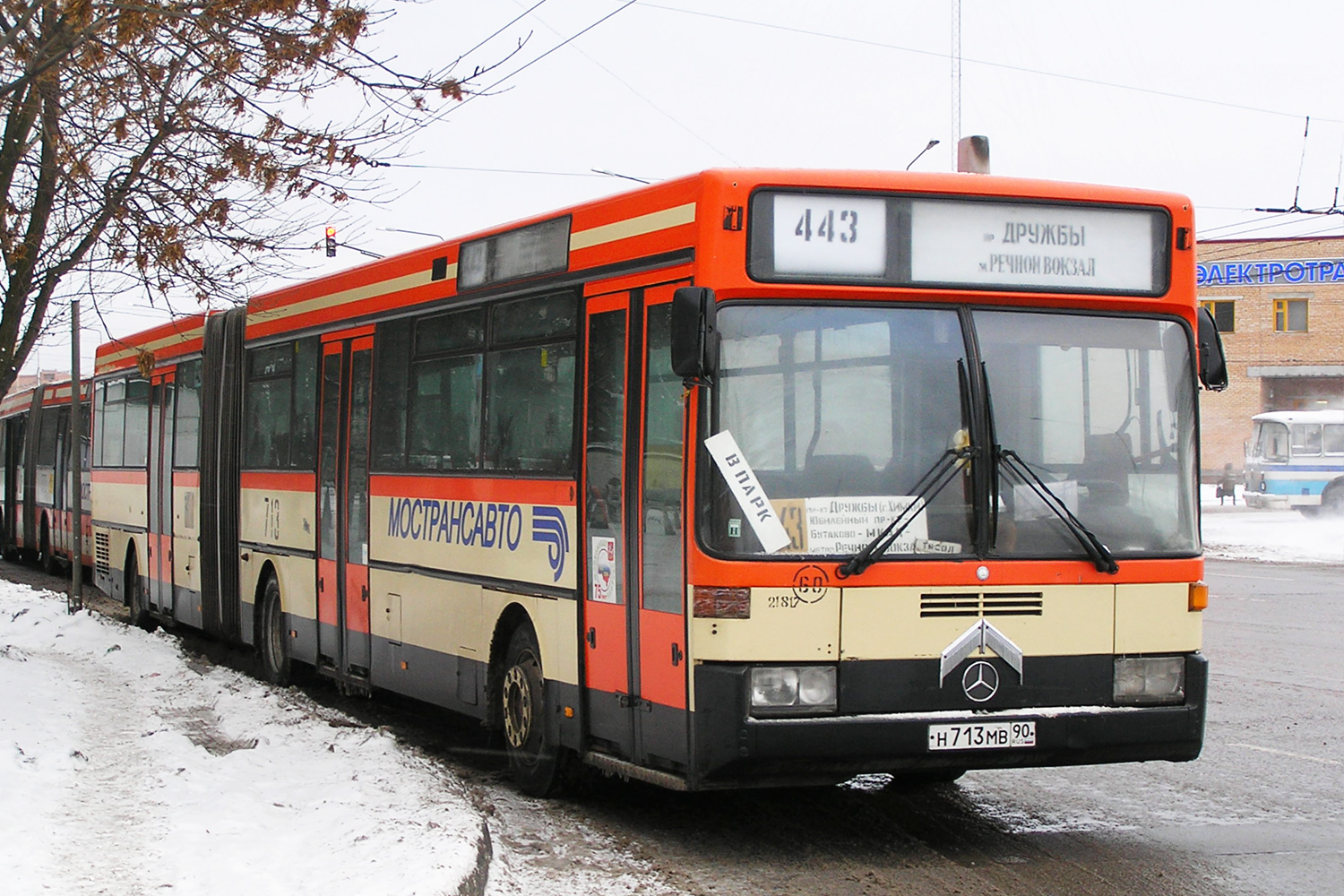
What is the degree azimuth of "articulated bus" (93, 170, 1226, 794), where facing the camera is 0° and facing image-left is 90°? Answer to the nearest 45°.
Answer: approximately 315°

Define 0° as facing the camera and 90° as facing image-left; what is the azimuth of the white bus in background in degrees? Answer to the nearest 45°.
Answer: approximately 90°

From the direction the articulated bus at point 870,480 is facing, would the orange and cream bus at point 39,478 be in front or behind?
behind

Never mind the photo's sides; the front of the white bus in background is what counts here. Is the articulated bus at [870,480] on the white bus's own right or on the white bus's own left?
on the white bus's own left

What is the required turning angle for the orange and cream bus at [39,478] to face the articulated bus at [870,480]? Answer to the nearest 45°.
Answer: approximately 45° to its right

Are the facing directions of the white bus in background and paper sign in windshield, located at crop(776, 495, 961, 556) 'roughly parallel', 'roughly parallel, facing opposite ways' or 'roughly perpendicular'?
roughly perpendicular

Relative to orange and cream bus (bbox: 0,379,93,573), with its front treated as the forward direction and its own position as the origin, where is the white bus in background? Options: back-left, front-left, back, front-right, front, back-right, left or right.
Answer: front-left
